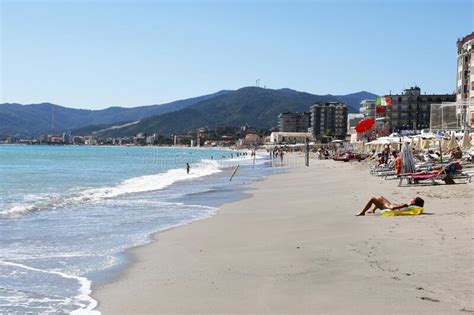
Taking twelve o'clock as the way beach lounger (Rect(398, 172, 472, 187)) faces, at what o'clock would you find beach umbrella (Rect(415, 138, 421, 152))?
The beach umbrella is roughly at 3 o'clock from the beach lounger.

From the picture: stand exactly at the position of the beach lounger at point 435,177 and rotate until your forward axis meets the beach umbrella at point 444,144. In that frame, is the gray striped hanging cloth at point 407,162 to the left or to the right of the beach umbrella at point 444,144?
left

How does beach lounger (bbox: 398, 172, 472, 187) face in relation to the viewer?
to the viewer's left

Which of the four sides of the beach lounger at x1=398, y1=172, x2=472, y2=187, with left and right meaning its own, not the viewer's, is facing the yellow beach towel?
left

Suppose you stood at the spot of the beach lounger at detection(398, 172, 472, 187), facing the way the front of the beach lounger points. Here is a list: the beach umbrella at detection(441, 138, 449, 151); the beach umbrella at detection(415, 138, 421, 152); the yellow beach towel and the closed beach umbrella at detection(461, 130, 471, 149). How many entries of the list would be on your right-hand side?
3

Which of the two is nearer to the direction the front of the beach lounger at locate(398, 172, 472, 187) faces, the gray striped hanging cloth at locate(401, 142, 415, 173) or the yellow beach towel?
the gray striped hanging cloth

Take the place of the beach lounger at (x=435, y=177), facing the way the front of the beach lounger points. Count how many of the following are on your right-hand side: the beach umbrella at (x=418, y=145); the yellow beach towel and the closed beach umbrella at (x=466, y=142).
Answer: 2

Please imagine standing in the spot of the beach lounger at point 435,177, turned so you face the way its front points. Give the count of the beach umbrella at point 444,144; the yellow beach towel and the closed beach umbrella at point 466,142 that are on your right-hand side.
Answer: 2

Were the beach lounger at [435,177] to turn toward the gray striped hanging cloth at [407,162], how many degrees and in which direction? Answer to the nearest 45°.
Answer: approximately 45° to its right

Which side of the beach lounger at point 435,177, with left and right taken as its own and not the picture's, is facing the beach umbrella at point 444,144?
right

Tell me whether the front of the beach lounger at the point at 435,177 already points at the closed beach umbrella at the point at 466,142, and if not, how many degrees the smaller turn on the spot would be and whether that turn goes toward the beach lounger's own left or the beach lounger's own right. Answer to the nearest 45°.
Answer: approximately 90° to the beach lounger's own right
